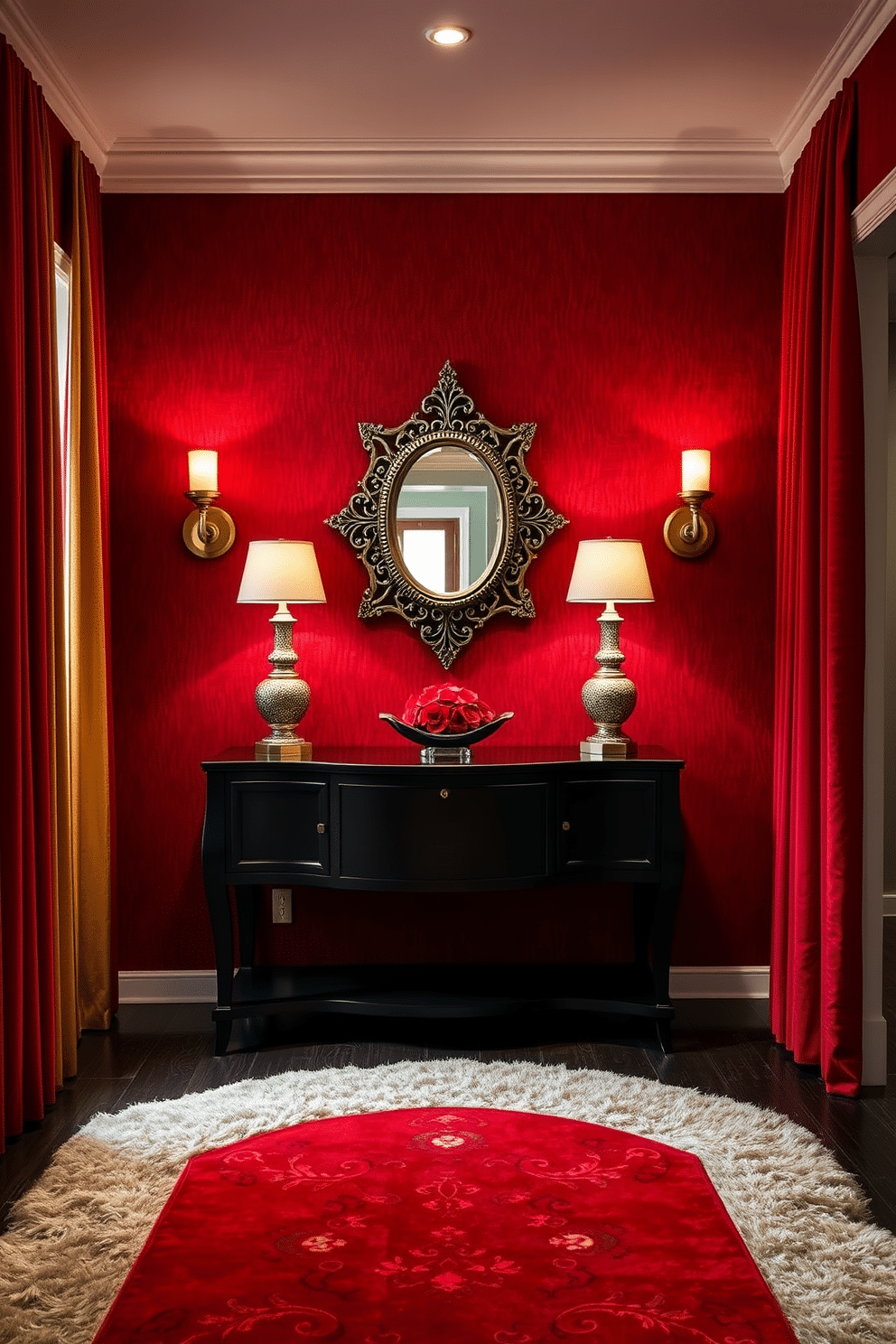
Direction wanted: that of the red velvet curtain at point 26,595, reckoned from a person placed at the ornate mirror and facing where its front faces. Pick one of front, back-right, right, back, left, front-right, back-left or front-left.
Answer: front-right

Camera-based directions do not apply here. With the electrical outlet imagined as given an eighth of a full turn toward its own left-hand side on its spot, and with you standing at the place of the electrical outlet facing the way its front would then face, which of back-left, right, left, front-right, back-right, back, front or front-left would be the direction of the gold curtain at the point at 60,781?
right

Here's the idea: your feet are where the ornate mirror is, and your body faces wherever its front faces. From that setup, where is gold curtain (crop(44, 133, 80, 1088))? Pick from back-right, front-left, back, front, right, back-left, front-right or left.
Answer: front-right

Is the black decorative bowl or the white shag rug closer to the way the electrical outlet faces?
the white shag rug

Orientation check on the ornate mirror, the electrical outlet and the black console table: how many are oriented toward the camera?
3

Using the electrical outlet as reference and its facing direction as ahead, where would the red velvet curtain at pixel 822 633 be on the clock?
The red velvet curtain is roughly at 10 o'clock from the electrical outlet.

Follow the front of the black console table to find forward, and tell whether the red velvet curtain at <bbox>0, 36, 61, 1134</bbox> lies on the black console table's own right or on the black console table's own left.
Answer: on the black console table's own right

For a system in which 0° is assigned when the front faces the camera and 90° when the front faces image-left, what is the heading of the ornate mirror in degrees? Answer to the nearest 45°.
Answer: approximately 0°

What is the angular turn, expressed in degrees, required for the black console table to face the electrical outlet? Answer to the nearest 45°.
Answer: approximately 135° to its right

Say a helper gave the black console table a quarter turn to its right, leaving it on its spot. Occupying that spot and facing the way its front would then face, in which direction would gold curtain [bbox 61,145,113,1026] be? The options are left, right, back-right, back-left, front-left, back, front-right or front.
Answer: front
